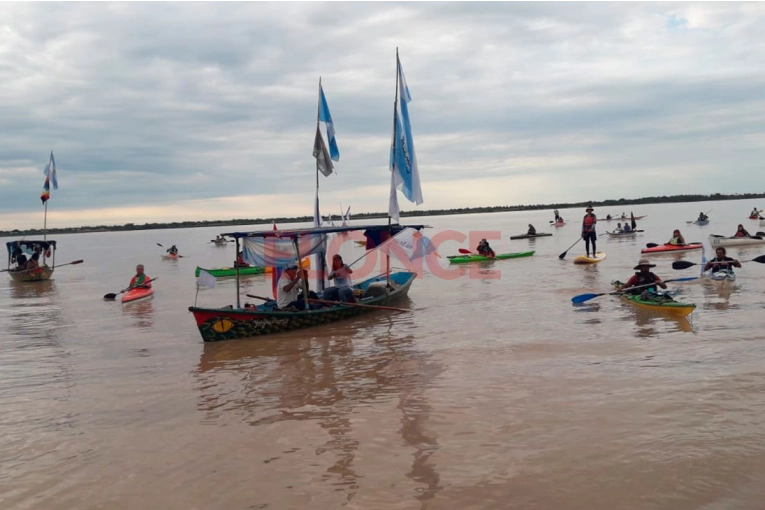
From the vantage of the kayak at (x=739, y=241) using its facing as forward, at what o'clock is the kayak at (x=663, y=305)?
the kayak at (x=663, y=305) is roughly at 9 o'clock from the kayak at (x=739, y=241).

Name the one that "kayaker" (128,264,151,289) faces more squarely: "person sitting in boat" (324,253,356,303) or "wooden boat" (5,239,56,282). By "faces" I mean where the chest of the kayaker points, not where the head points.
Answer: the person sitting in boat

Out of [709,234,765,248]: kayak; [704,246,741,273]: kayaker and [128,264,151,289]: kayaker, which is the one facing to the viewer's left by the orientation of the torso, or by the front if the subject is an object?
the kayak

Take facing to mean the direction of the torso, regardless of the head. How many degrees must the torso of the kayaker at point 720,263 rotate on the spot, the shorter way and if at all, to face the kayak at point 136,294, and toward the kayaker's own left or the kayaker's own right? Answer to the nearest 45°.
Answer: approximately 90° to the kayaker's own right

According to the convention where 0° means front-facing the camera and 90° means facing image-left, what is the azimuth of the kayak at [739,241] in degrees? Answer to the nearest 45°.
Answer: approximately 90°
